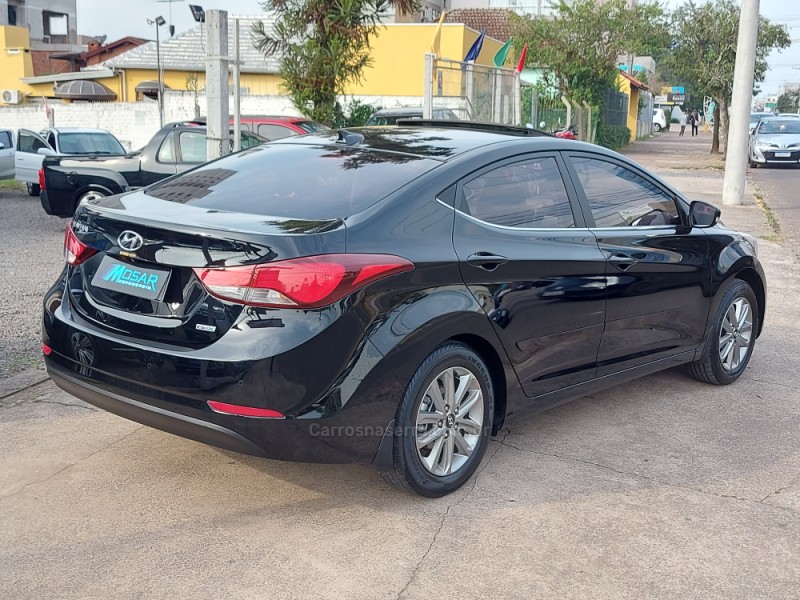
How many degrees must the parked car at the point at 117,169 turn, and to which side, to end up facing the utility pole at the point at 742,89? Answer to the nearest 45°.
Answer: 0° — it already faces it

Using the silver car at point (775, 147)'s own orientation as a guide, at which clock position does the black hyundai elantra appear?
The black hyundai elantra is roughly at 12 o'clock from the silver car.

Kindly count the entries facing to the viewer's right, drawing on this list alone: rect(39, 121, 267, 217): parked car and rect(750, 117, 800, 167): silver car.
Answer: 1

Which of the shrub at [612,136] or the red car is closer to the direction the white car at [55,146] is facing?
the red car

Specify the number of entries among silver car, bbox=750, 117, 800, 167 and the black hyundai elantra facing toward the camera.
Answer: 1

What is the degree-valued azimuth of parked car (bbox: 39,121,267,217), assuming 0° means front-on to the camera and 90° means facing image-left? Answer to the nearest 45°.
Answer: approximately 270°

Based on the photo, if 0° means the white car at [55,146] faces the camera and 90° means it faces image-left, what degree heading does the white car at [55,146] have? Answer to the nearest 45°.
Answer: approximately 315°

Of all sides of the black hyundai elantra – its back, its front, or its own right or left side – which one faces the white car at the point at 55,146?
left

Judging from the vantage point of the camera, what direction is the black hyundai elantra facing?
facing away from the viewer and to the right of the viewer

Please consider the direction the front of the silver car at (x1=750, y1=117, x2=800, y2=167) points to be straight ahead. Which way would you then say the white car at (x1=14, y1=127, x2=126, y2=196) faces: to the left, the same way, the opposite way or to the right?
to the left

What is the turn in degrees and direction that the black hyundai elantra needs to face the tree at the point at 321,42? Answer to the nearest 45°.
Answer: approximately 45° to its left

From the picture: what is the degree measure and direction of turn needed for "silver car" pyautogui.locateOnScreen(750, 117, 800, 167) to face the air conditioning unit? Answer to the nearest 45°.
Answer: approximately 90° to its right
